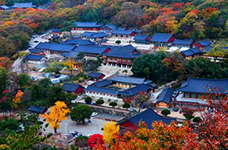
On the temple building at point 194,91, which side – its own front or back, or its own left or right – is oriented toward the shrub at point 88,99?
right

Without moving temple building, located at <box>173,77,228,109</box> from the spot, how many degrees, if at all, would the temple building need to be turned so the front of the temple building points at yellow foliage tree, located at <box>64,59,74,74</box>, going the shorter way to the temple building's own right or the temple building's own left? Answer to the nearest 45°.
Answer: approximately 90° to the temple building's own right

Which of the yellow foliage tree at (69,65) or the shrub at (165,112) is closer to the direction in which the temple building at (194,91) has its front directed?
the shrub

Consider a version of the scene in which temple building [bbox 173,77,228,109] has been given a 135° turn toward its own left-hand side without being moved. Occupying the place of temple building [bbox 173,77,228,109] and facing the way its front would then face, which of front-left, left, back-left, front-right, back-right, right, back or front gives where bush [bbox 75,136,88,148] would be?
back

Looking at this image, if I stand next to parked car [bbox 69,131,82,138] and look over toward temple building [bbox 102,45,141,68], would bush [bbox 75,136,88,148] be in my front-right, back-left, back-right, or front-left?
back-right

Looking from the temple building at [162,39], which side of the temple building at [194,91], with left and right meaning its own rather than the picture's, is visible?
back

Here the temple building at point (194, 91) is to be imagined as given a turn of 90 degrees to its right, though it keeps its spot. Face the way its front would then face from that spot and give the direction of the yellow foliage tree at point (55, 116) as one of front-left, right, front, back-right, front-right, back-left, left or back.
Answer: front-left

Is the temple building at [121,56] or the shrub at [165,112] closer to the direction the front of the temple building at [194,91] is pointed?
the shrub

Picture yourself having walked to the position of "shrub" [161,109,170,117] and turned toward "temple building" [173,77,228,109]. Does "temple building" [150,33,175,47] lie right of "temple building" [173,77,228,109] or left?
left

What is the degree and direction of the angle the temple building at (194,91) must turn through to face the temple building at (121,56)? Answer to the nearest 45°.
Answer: approximately 135° to its right

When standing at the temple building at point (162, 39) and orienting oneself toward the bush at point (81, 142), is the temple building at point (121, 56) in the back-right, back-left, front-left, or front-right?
front-right

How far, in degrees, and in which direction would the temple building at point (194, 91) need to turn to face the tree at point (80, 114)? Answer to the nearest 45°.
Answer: approximately 45° to its right

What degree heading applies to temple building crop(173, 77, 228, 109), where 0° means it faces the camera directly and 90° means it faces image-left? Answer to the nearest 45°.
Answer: approximately 0°

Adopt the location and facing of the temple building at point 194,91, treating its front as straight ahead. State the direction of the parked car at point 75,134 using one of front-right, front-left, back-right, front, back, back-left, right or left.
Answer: front-right

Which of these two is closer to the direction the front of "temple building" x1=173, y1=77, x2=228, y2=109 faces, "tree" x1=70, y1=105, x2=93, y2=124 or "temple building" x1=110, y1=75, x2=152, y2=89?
the tree

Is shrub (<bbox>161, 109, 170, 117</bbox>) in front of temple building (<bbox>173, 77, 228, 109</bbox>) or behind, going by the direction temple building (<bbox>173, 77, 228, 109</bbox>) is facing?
in front
